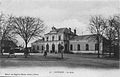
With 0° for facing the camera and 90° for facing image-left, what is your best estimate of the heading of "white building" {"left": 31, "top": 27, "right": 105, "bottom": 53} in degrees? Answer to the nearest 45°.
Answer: approximately 45°

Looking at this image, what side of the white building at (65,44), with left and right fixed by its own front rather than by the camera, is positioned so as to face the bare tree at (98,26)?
left

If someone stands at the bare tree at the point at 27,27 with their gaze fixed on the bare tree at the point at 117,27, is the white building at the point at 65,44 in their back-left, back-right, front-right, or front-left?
front-left

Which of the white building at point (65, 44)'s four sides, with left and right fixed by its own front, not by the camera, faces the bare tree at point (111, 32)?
left

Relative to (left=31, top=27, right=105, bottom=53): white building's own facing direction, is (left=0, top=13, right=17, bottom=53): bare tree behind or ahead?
ahead
